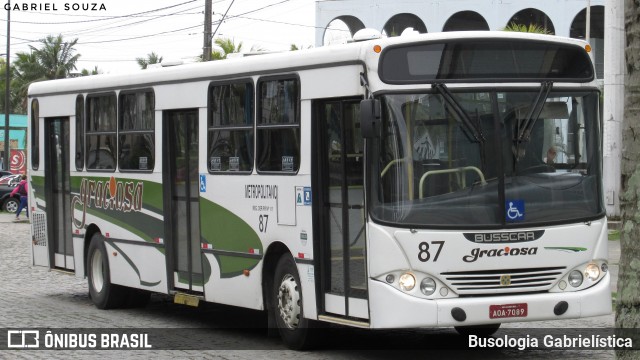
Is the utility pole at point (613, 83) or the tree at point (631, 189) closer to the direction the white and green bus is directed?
the tree

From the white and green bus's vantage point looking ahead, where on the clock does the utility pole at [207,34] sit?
The utility pole is roughly at 7 o'clock from the white and green bus.

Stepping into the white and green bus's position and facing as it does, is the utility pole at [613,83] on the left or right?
on its left

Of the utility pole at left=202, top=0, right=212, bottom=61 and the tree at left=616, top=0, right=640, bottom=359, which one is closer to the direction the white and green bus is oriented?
the tree

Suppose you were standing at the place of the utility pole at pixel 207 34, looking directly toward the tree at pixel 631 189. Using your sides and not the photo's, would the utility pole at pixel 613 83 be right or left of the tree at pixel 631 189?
left

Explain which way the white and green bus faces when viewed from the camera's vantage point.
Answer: facing the viewer and to the right of the viewer

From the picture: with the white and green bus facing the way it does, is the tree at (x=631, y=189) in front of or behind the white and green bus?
in front
